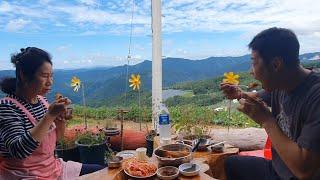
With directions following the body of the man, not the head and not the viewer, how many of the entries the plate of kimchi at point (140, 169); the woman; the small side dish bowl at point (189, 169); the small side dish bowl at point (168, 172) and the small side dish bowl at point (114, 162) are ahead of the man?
5

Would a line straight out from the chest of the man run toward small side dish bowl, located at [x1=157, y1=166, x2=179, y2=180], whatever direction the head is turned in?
yes

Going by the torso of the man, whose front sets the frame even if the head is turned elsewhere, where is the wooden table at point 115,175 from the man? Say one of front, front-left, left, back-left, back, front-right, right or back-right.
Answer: front

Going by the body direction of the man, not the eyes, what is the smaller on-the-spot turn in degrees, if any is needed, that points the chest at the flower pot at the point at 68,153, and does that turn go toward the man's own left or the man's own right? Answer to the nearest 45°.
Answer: approximately 45° to the man's own right

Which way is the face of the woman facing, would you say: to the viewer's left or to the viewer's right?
to the viewer's right

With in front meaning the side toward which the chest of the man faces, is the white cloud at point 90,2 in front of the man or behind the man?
in front

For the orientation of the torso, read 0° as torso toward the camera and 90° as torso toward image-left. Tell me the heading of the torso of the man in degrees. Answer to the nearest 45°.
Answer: approximately 90°

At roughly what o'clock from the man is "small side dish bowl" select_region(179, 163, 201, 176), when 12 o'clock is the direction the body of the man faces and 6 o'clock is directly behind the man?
The small side dish bowl is roughly at 12 o'clock from the man.

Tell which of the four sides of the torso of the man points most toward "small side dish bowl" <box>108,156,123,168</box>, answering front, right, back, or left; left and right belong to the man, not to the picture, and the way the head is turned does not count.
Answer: front

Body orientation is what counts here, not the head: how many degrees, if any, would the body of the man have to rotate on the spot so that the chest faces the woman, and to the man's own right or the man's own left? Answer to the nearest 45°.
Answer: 0° — they already face them

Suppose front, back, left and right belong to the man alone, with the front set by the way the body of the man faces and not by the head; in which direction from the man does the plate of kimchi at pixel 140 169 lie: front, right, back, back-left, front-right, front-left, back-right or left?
front

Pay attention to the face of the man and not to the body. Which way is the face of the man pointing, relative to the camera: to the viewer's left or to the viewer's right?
to the viewer's left

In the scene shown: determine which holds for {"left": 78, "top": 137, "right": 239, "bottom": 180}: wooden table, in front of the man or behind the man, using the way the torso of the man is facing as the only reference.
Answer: in front
